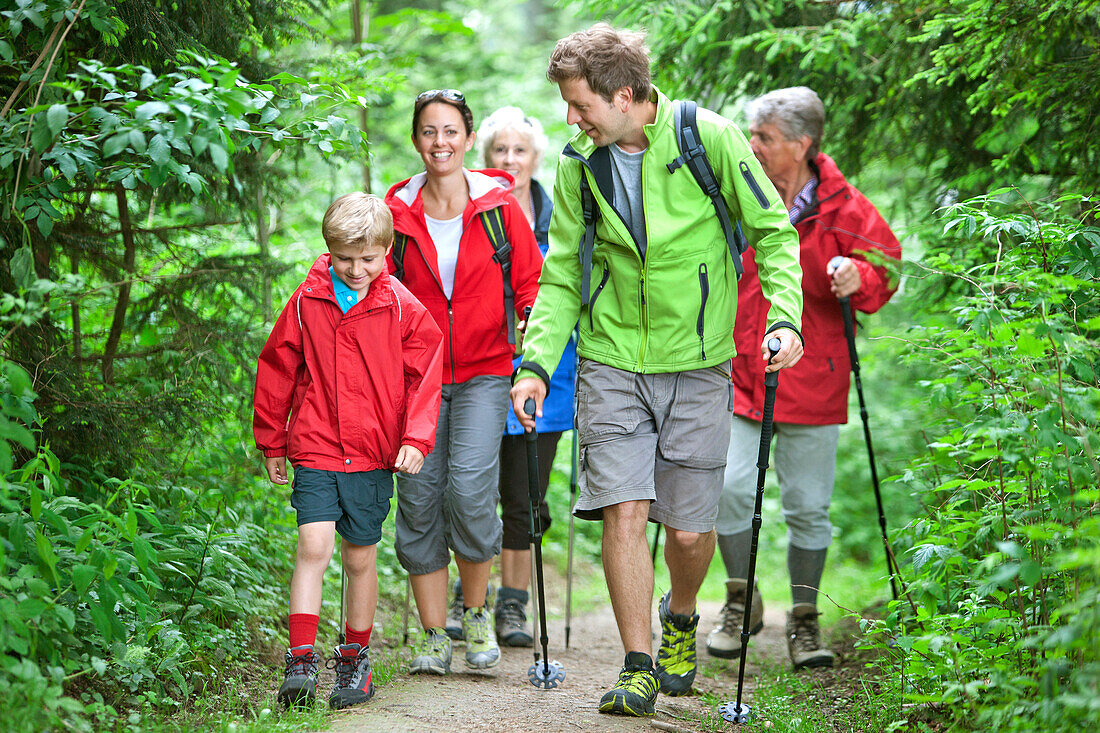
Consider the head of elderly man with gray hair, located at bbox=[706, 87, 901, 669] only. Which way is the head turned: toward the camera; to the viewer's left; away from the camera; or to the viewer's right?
to the viewer's left

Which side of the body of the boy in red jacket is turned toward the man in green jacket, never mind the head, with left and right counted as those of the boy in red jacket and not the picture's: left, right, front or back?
left

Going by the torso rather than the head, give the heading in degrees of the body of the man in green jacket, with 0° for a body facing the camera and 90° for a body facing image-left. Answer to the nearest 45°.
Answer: approximately 0°

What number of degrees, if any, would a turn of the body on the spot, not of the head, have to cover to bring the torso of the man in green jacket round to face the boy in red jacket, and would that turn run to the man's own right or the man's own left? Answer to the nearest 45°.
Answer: approximately 90° to the man's own right

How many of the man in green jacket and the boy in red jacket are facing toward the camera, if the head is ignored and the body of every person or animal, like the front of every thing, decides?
2
